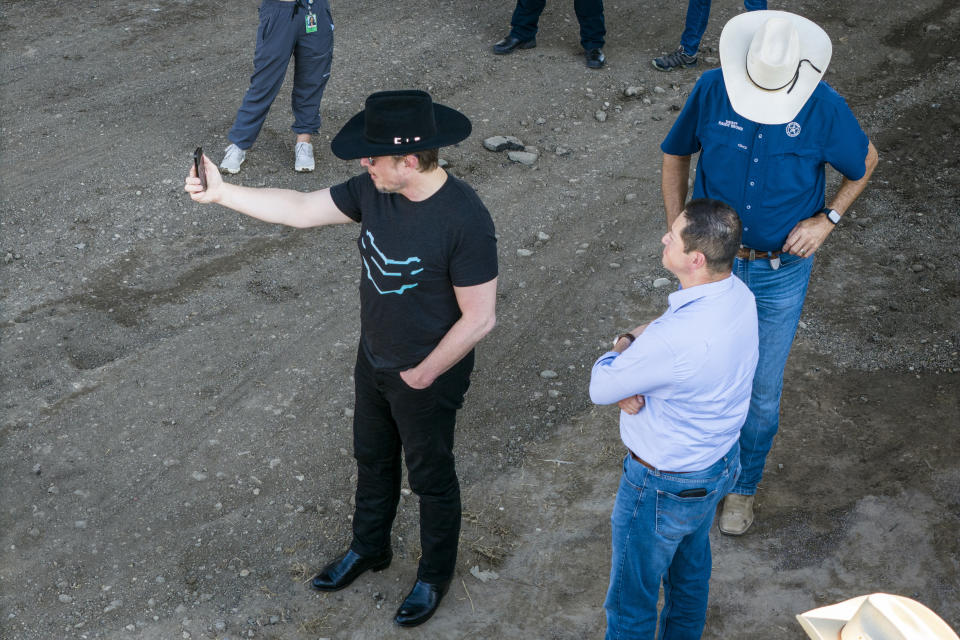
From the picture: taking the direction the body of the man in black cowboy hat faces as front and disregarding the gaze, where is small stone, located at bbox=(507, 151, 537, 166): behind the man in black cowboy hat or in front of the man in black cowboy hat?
behind

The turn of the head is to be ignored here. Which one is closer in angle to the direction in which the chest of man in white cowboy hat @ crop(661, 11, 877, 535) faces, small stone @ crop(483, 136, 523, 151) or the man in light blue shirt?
the man in light blue shirt

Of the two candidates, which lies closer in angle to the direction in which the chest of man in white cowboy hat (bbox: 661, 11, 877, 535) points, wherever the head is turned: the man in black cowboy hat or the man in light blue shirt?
the man in light blue shirt

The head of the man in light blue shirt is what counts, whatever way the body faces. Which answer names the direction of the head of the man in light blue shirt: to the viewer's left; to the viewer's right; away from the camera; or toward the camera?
to the viewer's left

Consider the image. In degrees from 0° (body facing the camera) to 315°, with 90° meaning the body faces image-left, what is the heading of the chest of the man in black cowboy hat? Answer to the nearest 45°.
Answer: approximately 45°

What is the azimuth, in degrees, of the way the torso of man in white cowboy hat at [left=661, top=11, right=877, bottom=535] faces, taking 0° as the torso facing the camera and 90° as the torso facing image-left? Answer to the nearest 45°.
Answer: approximately 0°

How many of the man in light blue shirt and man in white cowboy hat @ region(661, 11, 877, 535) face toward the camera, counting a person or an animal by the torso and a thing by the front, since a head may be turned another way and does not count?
1

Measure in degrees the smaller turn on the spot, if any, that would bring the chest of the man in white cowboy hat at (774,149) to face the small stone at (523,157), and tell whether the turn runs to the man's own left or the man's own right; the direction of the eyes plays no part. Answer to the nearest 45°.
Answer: approximately 135° to the man's own right

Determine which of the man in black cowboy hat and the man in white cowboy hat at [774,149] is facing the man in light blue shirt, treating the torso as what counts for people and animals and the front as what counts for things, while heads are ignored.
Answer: the man in white cowboy hat

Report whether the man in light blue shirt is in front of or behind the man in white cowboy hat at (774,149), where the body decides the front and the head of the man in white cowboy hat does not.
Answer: in front

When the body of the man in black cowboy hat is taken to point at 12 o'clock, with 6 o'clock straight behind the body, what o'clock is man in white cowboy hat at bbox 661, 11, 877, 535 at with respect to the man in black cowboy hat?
The man in white cowboy hat is roughly at 7 o'clock from the man in black cowboy hat.

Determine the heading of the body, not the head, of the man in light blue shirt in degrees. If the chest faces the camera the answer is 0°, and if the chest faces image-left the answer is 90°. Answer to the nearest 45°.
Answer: approximately 135°
